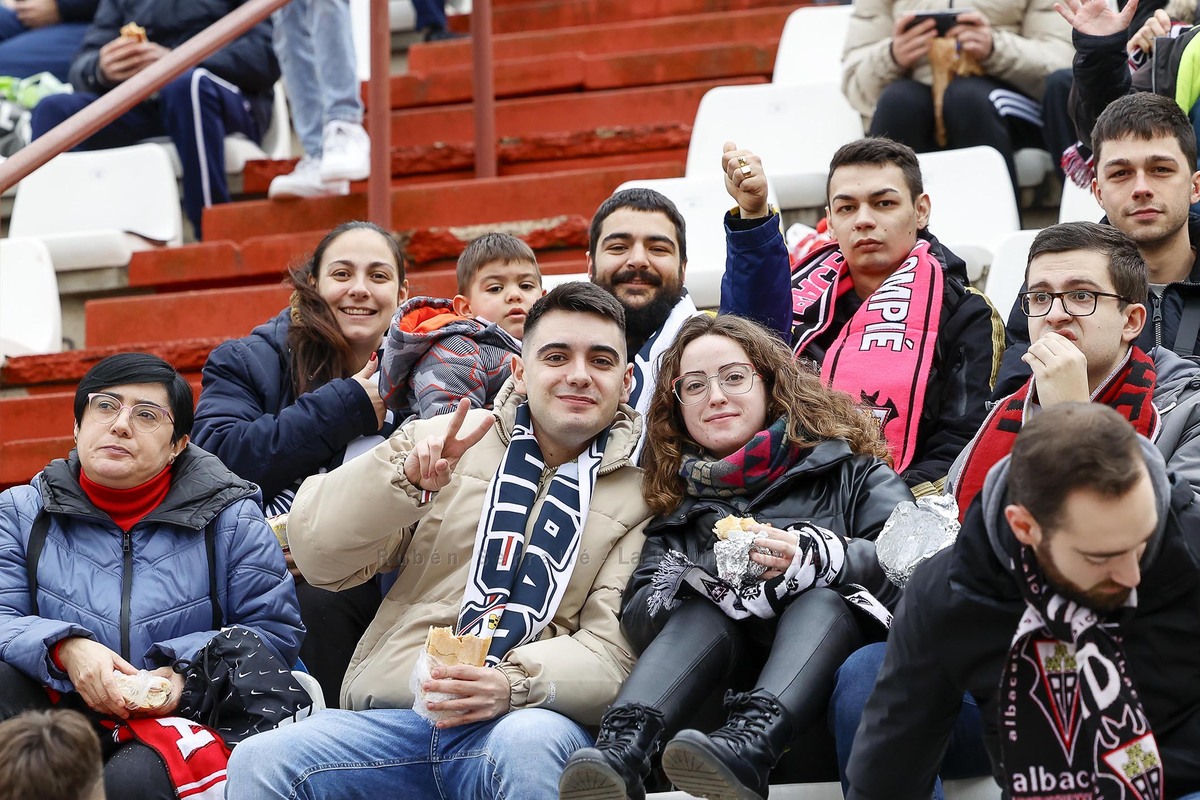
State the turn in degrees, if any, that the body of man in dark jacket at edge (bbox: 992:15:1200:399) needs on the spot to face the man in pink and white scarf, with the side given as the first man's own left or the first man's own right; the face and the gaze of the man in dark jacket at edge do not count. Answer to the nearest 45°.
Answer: approximately 90° to the first man's own right

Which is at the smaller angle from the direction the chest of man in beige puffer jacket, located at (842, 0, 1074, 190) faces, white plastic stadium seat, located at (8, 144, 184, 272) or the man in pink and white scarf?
the man in pink and white scarf

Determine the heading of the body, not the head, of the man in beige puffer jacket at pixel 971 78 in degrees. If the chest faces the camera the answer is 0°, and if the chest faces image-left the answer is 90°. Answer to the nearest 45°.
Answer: approximately 0°

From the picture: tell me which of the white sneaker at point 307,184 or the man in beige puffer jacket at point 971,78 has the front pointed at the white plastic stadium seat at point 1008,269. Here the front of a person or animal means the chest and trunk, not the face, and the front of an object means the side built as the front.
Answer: the man in beige puffer jacket

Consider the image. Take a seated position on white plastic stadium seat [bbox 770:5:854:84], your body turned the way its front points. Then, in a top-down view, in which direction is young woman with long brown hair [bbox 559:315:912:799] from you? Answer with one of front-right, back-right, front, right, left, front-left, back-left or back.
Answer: front-left

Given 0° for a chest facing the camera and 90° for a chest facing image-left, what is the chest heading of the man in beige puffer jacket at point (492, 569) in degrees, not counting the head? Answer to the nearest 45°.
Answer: approximately 0°

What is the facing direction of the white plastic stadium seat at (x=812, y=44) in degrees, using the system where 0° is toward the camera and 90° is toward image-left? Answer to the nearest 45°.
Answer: approximately 45°

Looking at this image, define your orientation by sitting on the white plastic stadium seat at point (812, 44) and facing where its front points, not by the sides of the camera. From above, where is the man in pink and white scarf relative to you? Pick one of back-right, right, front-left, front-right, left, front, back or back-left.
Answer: front-left

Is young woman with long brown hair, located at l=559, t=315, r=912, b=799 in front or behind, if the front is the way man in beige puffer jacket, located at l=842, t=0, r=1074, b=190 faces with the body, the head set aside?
in front

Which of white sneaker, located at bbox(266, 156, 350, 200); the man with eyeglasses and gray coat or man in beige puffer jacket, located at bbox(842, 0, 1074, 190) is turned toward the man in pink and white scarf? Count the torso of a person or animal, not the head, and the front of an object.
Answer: the man in beige puffer jacket

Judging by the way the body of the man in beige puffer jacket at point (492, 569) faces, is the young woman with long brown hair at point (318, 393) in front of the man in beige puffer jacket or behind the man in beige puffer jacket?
behind
